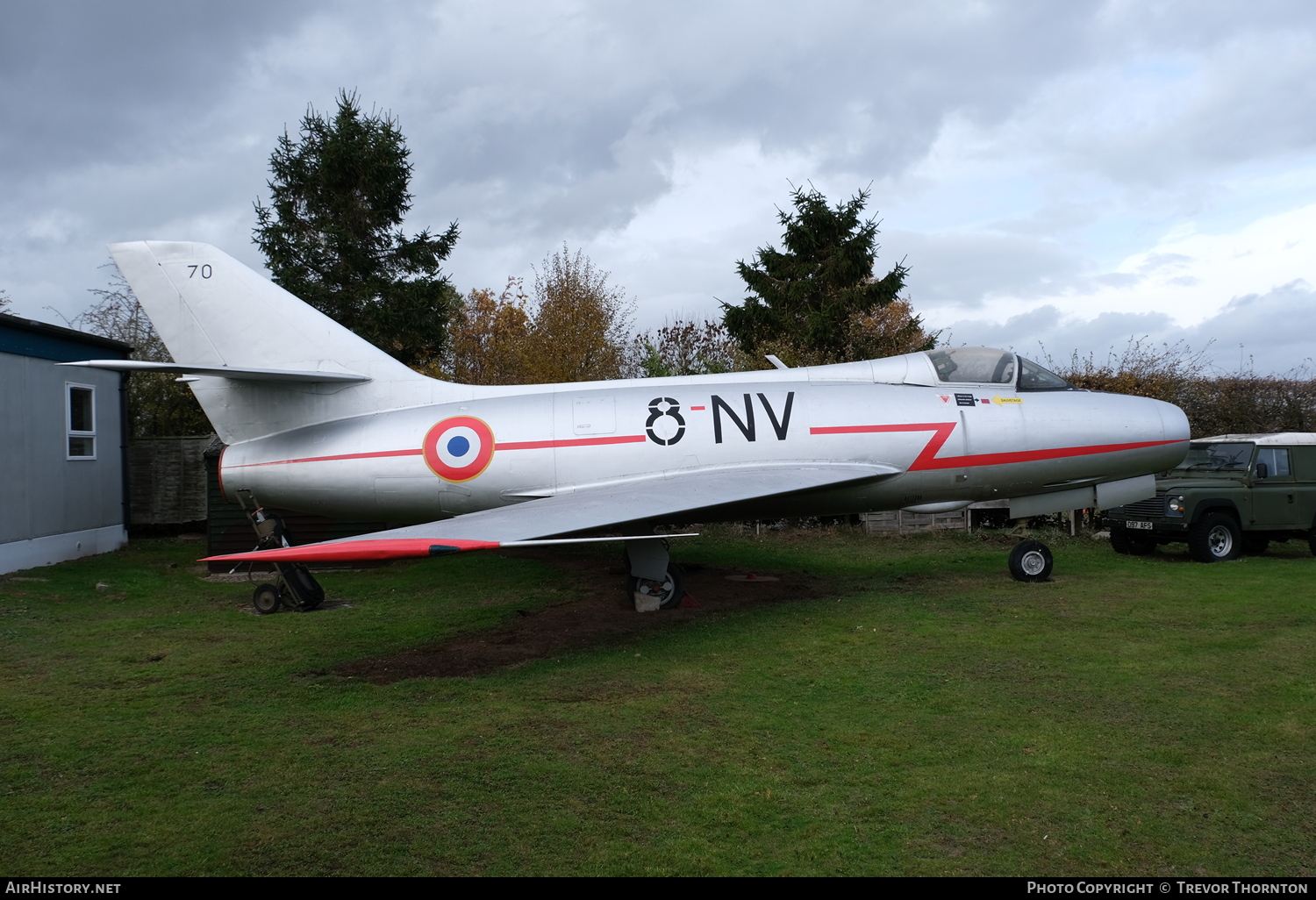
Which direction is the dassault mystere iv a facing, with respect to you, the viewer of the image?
facing to the right of the viewer

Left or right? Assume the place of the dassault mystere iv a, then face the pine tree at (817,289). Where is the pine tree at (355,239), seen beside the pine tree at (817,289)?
left

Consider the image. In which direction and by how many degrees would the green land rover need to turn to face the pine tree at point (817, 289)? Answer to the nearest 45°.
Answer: approximately 90° to its right

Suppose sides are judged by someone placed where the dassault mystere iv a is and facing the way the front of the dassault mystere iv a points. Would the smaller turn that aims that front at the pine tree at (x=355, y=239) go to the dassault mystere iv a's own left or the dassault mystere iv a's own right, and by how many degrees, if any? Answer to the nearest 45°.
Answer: approximately 135° to the dassault mystere iv a's own left

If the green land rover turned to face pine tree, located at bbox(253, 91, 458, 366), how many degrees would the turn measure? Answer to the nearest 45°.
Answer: approximately 45° to its right

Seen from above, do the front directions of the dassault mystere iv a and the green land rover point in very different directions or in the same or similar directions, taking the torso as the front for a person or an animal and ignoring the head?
very different directions

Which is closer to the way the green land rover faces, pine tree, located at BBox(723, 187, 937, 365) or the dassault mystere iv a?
the dassault mystere iv a

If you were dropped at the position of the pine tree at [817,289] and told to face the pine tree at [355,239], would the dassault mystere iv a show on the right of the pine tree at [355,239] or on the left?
left

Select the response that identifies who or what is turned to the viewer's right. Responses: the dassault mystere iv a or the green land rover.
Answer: the dassault mystere iv a

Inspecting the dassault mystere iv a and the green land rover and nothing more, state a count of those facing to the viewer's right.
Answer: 1

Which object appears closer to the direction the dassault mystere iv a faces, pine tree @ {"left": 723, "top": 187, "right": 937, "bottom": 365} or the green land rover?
the green land rover
